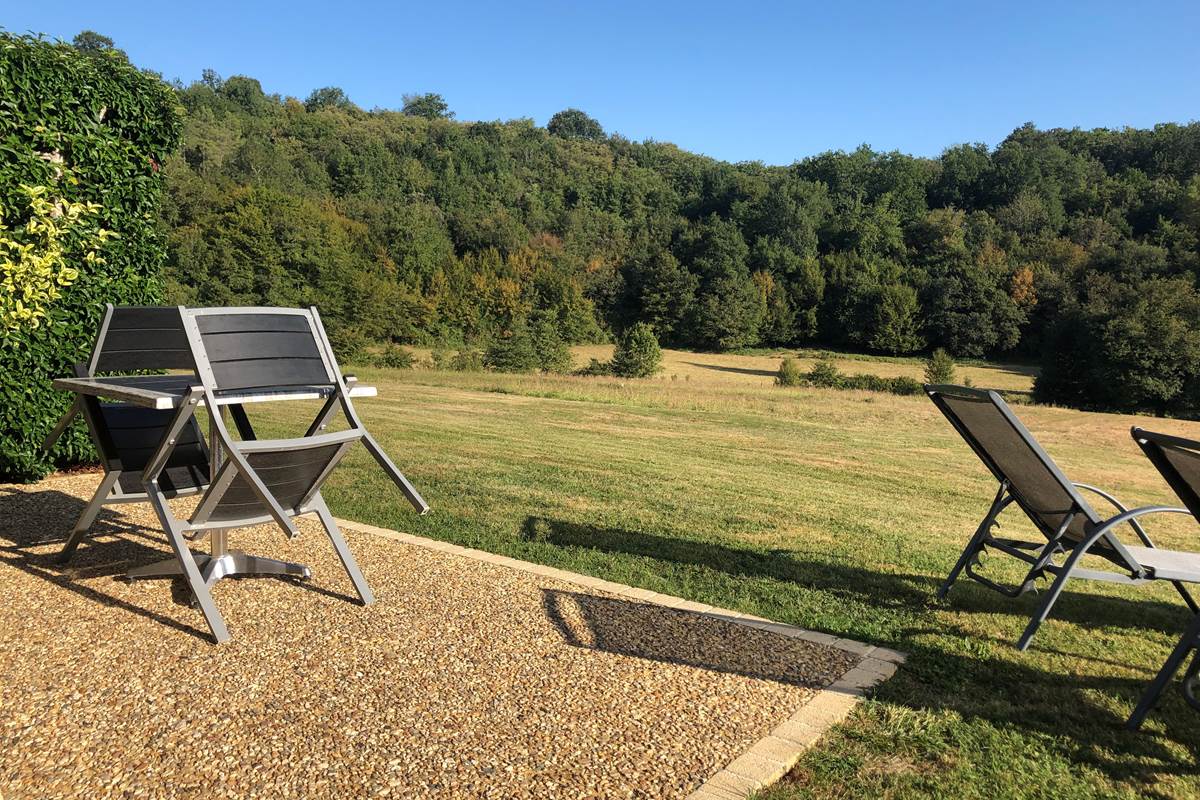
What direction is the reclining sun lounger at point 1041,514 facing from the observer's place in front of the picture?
facing away from the viewer and to the right of the viewer

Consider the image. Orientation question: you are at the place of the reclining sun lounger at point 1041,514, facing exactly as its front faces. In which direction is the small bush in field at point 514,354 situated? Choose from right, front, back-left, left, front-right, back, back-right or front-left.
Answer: left

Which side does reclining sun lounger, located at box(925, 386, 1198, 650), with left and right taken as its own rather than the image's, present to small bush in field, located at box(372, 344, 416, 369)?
left

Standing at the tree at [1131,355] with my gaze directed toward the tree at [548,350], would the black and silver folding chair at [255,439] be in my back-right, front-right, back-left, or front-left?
front-left

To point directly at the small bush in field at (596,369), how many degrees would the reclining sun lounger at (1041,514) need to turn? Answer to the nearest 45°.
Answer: approximately 90° to its left

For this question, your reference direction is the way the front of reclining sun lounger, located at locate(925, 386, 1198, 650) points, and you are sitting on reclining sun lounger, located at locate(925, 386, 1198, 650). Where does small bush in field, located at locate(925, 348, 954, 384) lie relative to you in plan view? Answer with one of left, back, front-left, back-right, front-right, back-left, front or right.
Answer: front-left

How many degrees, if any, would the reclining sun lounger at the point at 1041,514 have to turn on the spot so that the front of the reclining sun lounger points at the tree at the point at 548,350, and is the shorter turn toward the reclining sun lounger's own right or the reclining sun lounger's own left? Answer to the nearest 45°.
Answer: approximately 90° to the reclining sun lounger's own left

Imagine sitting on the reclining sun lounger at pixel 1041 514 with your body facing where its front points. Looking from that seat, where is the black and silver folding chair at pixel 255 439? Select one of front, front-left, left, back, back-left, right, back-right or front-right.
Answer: back

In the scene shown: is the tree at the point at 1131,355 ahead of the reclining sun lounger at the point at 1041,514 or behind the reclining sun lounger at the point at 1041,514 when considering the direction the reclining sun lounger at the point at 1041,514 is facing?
ahead

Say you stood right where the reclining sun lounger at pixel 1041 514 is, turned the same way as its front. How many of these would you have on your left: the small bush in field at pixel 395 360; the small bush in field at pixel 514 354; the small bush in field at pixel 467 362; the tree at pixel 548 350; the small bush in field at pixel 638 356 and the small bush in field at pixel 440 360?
6

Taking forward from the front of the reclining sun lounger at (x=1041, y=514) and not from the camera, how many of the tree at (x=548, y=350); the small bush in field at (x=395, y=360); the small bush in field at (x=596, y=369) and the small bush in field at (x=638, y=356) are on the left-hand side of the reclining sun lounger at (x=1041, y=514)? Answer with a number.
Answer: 4

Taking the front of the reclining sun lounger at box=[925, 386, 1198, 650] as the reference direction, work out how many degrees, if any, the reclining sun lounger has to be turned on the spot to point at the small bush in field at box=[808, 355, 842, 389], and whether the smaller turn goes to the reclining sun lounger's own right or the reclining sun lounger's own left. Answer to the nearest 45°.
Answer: approximately 45° to the reclining sun lounger's own left

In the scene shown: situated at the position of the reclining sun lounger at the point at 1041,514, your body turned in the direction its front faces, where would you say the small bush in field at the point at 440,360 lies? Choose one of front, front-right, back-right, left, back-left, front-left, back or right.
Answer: left
